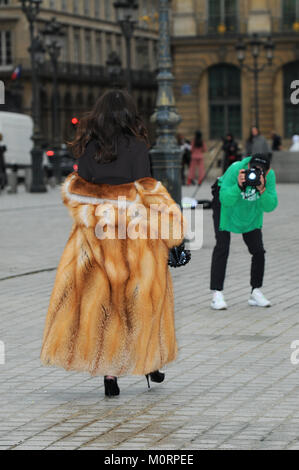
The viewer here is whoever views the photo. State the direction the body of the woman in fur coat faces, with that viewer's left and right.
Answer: facing away from the viewer

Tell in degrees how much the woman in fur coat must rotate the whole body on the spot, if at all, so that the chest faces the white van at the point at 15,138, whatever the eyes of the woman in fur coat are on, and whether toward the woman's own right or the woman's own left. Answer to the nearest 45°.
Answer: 0° — they already face it

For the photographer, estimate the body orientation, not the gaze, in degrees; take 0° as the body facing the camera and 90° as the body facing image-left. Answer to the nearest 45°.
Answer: approximately 0°

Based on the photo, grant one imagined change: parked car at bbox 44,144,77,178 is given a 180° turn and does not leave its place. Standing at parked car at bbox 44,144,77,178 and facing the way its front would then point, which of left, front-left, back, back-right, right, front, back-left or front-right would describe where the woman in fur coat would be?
front

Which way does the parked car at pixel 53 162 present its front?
away from the camera

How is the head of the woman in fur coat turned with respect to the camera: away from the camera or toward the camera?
away from the camera

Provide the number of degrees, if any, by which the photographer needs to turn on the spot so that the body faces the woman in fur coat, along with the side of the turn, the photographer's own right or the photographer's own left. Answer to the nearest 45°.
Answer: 0° — they already face them

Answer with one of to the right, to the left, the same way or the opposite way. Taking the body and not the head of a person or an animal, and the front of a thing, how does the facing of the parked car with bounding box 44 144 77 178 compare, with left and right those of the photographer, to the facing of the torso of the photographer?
the opposite way

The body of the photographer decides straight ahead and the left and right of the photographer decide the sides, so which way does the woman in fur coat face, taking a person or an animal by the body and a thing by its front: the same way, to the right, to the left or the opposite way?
the opposite way
